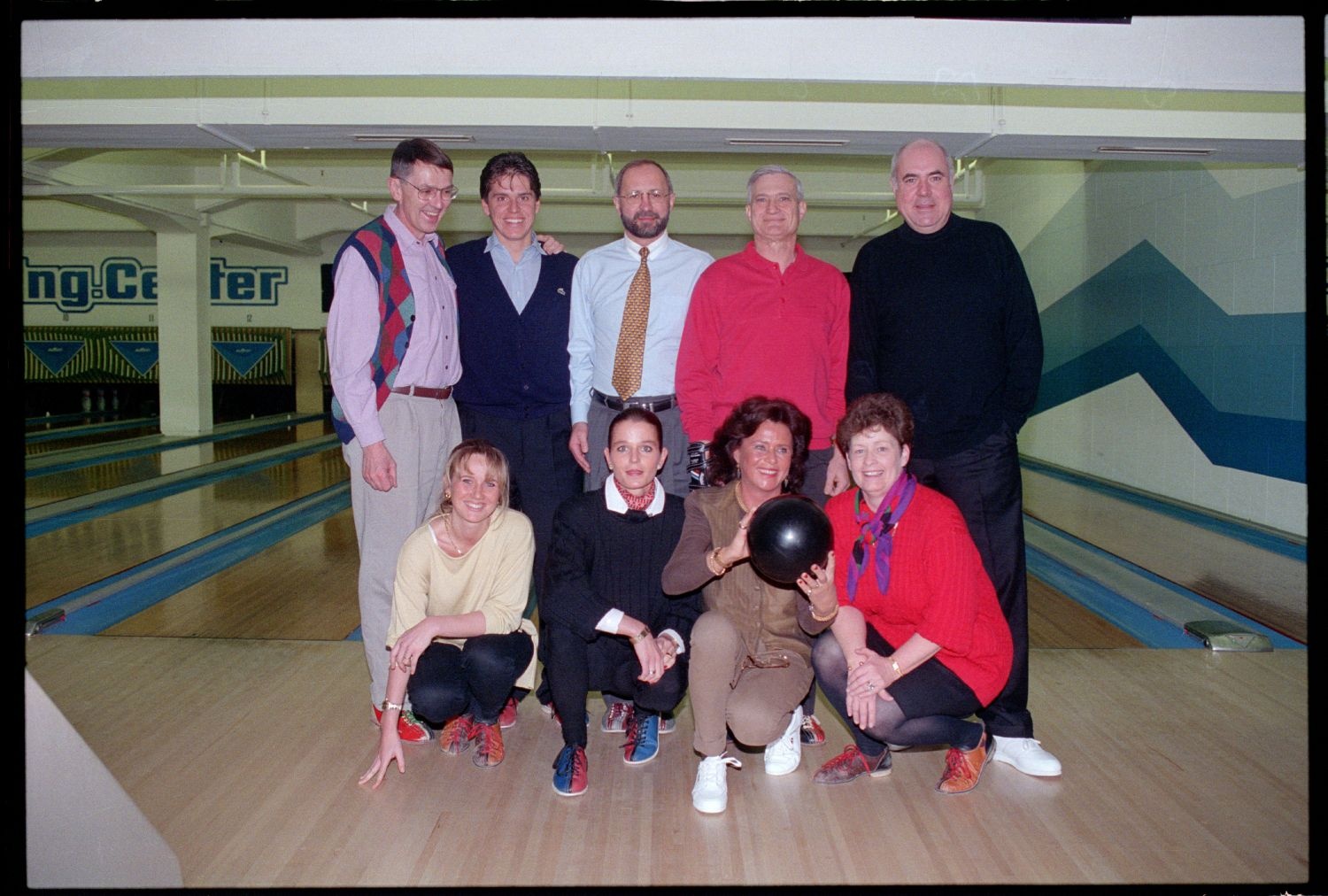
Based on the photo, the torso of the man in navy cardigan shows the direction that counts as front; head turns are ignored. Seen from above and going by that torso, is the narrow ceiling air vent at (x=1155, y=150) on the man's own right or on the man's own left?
on the man's own left

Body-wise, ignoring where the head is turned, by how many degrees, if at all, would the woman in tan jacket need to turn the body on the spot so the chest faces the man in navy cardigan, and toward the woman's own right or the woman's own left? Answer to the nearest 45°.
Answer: approximately 135° to the woman's own right

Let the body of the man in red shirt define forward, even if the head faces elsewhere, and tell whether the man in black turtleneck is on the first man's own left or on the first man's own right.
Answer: on the first man's own left

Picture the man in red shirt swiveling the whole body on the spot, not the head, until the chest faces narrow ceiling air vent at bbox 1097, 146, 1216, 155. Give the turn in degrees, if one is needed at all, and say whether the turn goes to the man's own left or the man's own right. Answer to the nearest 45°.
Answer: approximately 135° to the man's own left
